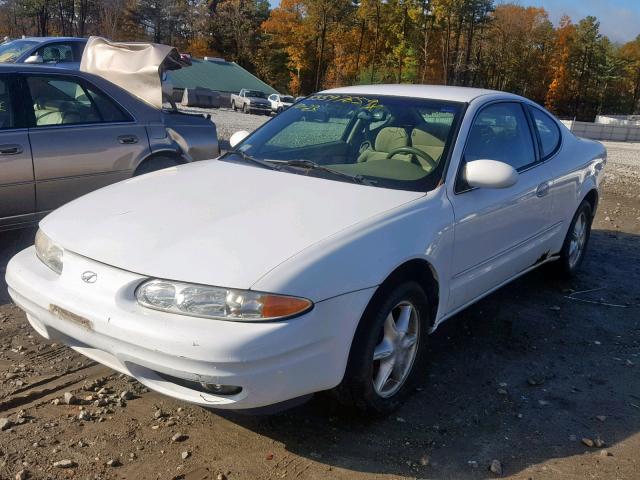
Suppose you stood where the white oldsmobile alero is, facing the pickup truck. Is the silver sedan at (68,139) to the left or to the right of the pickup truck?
left

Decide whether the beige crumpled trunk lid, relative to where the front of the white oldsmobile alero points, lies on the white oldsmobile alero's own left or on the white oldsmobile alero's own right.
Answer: on the white oldsmobile alero's own right

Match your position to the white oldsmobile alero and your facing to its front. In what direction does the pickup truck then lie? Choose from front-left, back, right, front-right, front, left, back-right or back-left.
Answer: back-right

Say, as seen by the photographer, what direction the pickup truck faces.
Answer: facing the viewer and to the right of the viewer

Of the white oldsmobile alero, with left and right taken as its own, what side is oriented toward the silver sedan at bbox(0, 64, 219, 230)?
right

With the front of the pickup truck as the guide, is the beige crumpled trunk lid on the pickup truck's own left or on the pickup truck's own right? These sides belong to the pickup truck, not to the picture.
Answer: on the pickup truck's own right

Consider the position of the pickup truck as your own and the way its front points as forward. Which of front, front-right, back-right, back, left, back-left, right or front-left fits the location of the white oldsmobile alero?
front-right

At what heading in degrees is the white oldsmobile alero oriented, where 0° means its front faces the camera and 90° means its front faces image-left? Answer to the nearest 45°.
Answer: approximately 45°

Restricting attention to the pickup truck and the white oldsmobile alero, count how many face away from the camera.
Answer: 0
